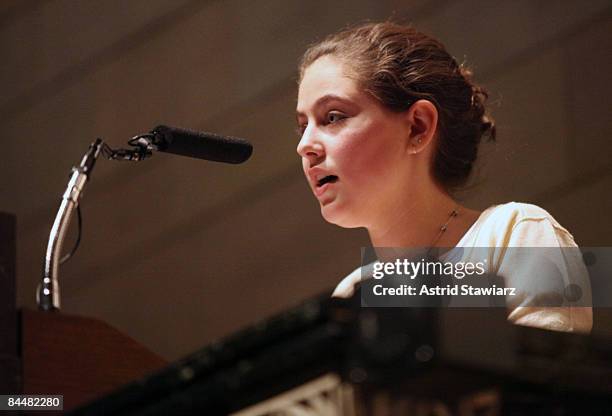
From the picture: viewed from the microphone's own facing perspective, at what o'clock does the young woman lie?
The young woman is roughly at 12 o'clock from the microphone.

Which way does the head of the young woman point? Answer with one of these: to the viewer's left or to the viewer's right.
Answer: to the viewer's left

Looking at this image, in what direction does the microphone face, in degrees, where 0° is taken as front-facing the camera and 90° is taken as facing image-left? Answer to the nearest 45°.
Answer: approximately 270°

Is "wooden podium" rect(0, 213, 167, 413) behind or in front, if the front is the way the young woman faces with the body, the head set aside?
in front

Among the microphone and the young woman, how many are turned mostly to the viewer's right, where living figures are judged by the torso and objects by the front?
1
